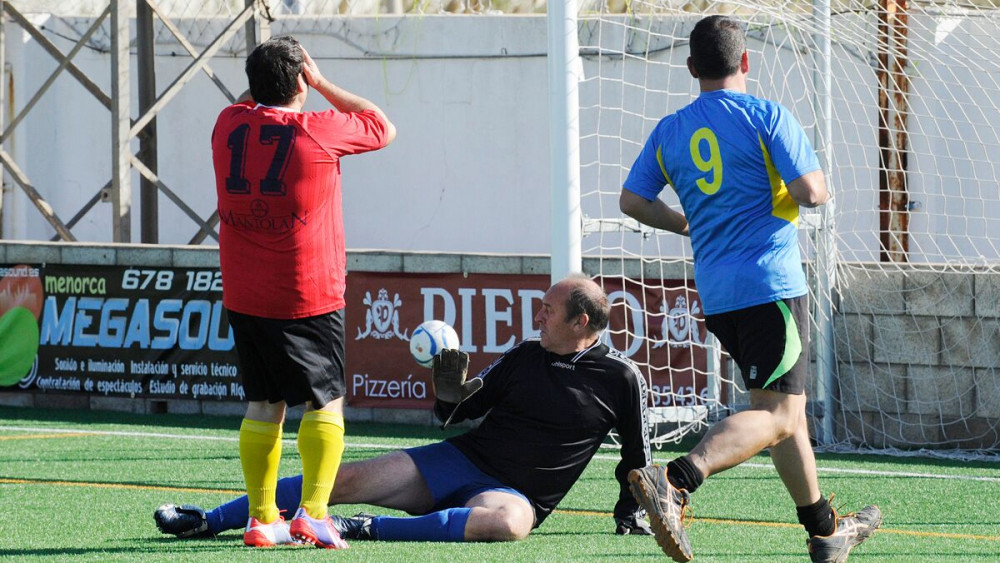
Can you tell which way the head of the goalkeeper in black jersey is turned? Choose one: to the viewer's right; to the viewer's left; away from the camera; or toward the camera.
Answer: to the viewer's left

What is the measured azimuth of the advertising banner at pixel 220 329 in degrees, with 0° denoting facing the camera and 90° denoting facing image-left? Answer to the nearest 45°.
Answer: approximately 0°

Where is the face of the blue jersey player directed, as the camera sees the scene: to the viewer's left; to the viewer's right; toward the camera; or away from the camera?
away from the camera

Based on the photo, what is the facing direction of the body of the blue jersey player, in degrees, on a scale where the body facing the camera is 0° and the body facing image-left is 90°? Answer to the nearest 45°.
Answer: approximately 225°

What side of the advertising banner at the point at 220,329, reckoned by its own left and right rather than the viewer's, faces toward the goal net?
left

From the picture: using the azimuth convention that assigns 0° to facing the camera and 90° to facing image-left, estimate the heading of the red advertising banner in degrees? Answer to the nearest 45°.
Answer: approximately 0°

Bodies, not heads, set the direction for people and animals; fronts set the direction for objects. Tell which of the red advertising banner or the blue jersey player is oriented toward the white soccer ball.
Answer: the red advertising banner

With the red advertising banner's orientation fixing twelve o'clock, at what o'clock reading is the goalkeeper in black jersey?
The goalkeeper in black jersey is roughly at 12 o'clock from the red advertising banner.
